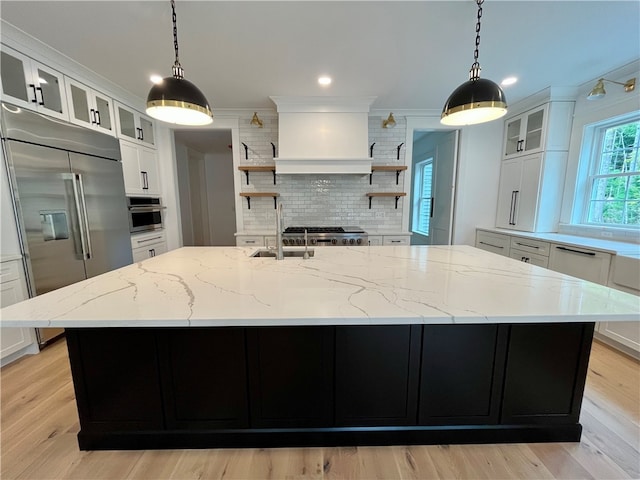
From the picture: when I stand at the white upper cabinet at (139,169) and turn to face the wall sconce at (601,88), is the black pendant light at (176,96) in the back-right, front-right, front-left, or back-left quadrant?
front-right

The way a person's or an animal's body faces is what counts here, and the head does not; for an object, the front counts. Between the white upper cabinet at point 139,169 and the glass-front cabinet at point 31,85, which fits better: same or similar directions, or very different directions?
same or similar directions

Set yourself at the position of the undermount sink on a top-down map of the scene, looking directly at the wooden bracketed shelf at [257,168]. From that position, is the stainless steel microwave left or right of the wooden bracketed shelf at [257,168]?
left

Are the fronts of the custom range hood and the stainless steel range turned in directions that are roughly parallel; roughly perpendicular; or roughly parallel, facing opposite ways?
roughly parallel

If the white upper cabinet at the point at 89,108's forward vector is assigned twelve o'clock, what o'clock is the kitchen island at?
The kitchen island is roughly at 1 o'clock from the white upper cabinet.

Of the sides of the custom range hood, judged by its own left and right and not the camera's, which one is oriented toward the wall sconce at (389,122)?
left

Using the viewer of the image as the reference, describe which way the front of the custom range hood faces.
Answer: facing the viewer

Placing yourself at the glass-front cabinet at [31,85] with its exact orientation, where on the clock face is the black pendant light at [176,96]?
The black pendant light is roughly at 1 o'clock from the glass-front cabinet.

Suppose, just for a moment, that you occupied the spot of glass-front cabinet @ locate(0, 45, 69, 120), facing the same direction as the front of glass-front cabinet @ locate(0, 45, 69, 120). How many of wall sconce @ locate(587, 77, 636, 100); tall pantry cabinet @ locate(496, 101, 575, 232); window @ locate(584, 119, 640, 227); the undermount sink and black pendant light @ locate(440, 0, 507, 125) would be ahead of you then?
5

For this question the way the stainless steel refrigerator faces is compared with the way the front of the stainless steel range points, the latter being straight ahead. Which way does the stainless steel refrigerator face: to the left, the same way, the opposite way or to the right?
to the left

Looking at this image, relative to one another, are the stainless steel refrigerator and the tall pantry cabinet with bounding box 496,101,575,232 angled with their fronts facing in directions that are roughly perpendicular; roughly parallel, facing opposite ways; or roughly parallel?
roughly parallel, facing opposite ways

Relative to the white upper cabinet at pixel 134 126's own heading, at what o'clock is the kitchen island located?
The kitchen island is roughly at 1 o'clock from the white upper cabinet.

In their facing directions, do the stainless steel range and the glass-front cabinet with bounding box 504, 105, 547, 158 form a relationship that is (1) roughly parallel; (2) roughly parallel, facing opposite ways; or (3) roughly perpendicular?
roughly perpendicular

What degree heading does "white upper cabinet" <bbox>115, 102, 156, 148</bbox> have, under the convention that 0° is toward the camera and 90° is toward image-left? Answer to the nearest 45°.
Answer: approximately 315°

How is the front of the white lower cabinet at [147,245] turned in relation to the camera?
facing the viewer and to the right of the viewer

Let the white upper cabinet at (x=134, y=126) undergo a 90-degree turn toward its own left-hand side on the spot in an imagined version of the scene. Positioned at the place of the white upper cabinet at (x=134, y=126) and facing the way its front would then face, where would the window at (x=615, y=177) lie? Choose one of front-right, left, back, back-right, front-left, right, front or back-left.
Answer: right

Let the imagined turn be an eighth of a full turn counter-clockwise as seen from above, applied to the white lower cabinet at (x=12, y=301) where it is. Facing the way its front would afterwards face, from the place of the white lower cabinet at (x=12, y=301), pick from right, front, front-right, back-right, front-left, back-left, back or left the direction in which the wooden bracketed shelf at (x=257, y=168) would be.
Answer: front

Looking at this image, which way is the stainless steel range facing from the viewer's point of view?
toward the camera

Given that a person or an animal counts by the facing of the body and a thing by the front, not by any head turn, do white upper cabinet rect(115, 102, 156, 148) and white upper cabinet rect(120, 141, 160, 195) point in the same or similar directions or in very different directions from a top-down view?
same or similar directions

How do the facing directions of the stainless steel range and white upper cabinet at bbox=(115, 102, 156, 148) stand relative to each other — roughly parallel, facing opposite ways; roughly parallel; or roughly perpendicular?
roughly perpendicular
